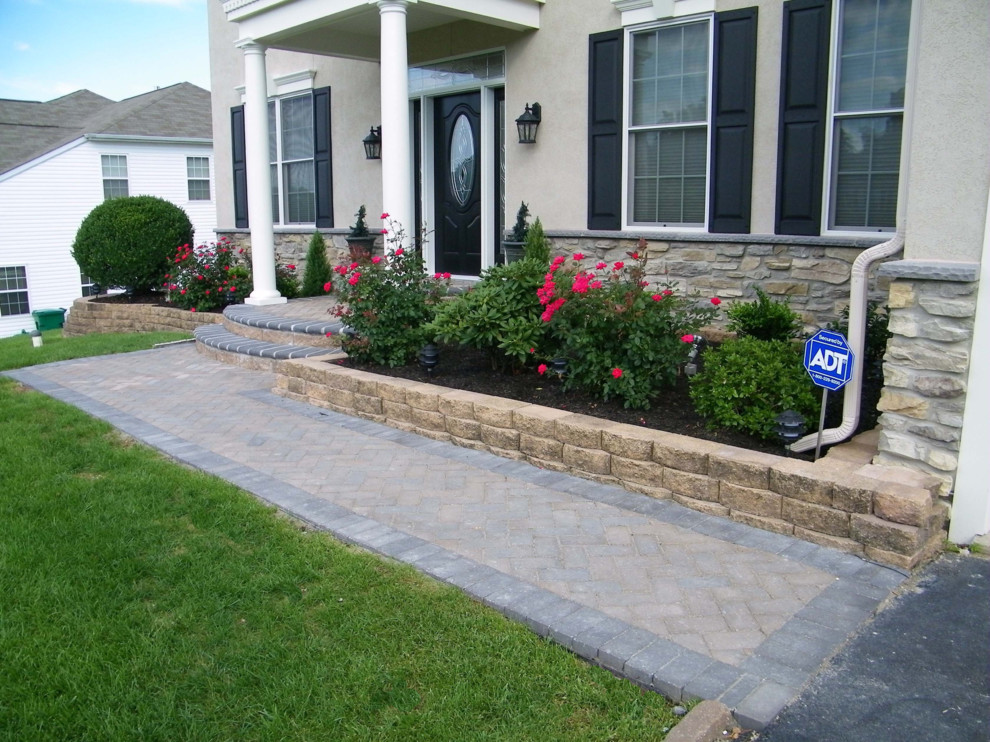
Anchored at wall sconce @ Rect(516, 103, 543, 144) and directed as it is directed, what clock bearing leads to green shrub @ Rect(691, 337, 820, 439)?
The green shrub is roughly at 10 o'clock from the wall sconce.

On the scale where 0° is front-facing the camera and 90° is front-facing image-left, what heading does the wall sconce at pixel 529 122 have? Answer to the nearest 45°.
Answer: approximately 45°

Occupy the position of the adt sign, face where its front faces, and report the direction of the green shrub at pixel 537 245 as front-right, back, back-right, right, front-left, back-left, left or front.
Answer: back-right

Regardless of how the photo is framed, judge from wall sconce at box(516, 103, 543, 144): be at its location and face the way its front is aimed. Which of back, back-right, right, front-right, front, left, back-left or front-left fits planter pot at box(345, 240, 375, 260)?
right

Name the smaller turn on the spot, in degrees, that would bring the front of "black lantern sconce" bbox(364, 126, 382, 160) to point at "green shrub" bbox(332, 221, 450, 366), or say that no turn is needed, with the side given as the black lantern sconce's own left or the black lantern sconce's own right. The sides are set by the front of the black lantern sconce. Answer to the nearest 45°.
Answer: approximately 45° to the black lantern sconce's own left

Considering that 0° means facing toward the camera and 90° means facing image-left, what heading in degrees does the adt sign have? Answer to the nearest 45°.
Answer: approximately 0°

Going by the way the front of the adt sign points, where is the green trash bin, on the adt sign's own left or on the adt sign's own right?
on the adt sign's own right

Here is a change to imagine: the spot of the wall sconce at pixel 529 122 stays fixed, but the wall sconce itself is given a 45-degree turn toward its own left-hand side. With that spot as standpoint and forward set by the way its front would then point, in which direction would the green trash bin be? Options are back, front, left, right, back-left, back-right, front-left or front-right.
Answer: back-right

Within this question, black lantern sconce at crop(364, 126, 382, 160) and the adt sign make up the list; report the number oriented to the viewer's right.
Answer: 0

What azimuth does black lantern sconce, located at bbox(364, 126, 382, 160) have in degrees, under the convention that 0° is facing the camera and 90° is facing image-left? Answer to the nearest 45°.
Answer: approximately 45°

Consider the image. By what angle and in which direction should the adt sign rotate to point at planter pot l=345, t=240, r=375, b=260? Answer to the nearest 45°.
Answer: approximately 135° to its right
